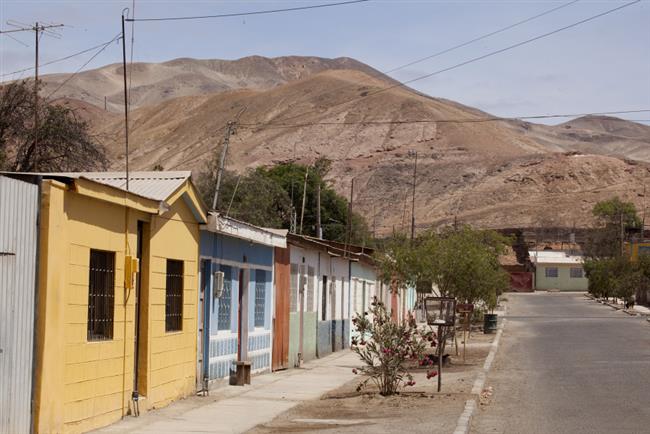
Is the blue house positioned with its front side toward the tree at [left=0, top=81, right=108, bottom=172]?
no

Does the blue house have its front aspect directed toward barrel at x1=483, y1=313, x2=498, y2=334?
no

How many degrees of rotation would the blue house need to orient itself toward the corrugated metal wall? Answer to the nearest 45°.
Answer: approximately 45° to its right

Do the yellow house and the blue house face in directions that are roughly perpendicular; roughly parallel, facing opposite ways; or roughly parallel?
roughly parallel

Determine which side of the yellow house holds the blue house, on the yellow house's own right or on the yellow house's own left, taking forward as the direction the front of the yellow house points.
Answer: on the yellow house's own left

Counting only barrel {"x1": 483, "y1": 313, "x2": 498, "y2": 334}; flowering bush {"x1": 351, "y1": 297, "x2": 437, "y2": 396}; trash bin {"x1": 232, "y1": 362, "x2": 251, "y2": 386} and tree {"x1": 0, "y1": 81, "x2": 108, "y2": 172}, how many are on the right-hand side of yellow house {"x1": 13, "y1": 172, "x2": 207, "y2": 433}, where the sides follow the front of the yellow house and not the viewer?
0

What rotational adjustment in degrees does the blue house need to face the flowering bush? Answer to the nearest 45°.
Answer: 0° — it already faces it

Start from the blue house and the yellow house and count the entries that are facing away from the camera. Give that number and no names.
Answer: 0

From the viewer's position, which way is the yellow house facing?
facing the viewer and to the right of the viewer

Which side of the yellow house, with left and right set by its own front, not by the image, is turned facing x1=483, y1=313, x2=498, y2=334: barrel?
left

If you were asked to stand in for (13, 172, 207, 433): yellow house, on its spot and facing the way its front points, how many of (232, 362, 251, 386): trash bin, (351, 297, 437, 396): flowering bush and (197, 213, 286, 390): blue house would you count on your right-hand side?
0

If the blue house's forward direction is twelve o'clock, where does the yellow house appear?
The yellow house is roughly at 2 o'clock from the blue house.

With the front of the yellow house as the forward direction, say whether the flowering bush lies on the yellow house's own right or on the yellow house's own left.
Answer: on the yellow house's own left

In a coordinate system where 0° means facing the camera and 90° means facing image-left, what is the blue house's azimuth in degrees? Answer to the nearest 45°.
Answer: approximately 315°
